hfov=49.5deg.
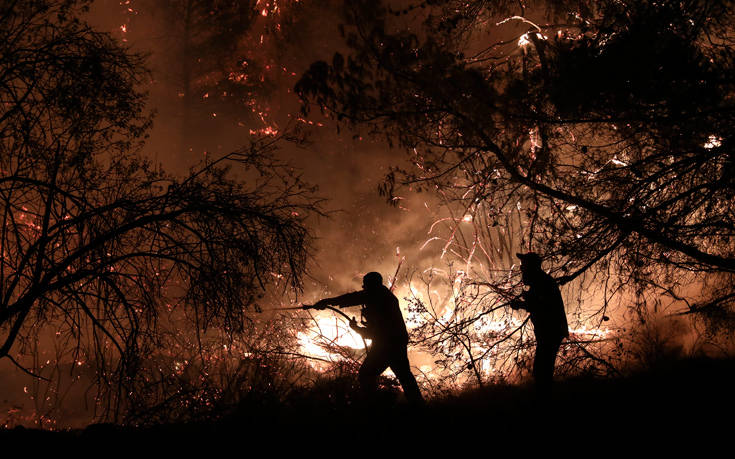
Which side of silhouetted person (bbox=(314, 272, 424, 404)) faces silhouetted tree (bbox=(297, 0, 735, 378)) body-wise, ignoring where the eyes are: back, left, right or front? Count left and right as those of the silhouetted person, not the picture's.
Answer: back

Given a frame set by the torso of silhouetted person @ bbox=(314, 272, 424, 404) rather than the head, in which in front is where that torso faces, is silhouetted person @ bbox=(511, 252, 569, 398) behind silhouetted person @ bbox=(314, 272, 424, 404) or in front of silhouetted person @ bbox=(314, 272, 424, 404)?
behind

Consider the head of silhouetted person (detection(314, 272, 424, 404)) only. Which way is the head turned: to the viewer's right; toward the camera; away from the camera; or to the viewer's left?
to the viewer's left

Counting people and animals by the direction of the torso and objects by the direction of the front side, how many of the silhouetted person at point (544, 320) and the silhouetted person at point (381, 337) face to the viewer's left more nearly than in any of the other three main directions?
2

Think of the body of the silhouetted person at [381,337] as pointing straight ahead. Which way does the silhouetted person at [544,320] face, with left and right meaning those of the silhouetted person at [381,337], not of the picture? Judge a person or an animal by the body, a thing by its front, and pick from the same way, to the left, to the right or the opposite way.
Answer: the same way

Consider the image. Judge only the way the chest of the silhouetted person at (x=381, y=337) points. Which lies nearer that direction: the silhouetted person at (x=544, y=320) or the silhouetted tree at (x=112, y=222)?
the silhouetted tree

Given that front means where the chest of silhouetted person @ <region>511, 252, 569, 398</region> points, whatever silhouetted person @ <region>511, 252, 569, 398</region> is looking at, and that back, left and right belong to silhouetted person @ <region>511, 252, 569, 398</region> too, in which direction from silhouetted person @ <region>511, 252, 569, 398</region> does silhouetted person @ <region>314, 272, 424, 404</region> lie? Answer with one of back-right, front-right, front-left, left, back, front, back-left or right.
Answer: front

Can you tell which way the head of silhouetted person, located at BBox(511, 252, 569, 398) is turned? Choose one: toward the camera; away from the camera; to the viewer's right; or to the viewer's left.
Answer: to the viewer's left

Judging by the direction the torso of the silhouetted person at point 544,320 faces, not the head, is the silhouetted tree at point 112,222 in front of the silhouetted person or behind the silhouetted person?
in front

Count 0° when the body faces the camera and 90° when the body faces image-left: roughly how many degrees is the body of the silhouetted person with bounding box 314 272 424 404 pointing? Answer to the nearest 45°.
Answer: approximately 90°

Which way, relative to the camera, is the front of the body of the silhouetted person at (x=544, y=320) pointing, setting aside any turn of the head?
to the viewer's left
